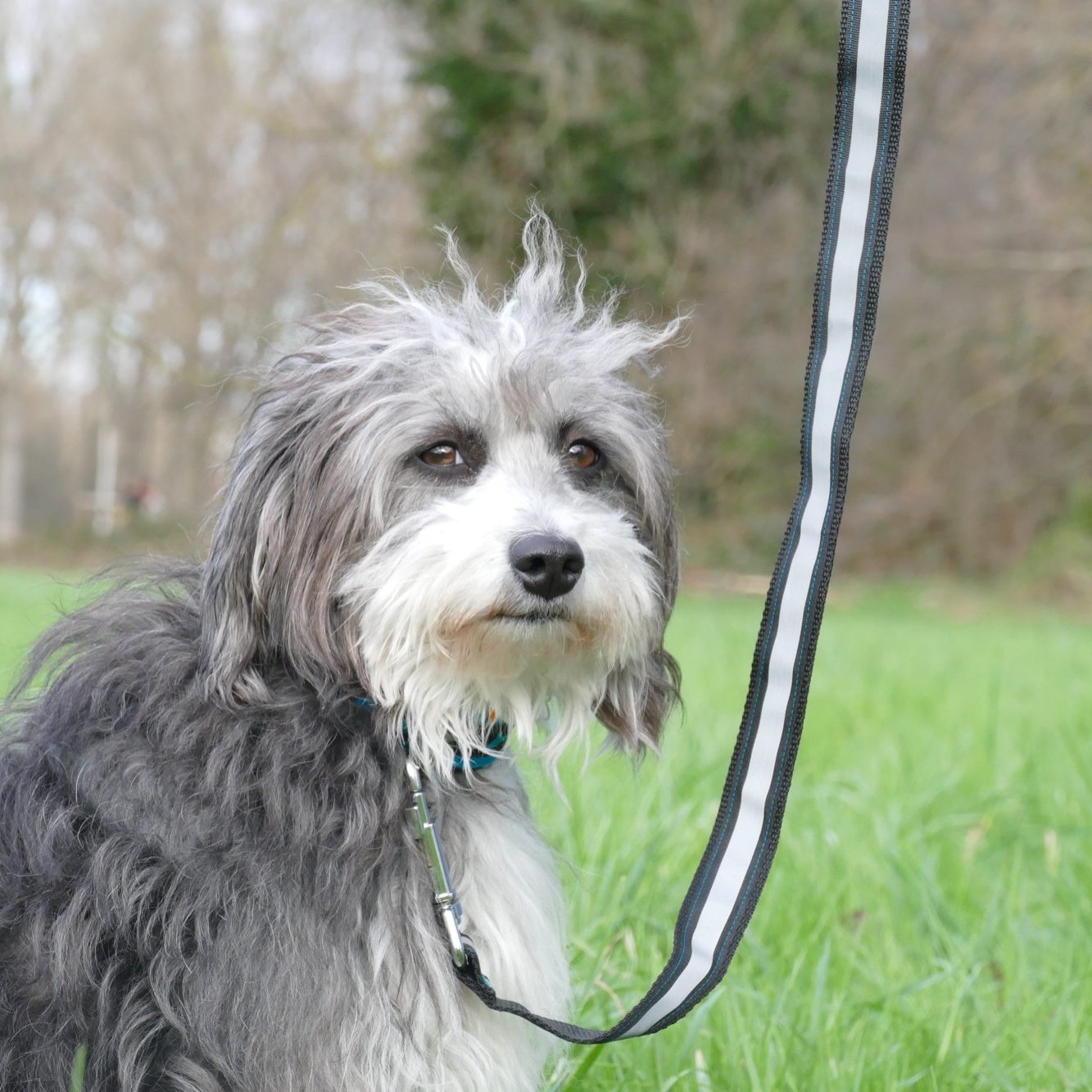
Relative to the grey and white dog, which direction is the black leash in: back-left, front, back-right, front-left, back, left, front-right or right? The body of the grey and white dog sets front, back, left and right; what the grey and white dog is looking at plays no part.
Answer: front

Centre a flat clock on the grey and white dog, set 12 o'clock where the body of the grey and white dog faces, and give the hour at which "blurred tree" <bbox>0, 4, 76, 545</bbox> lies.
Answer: The blurred tree is roughly at 7 o'clock from the grey and white dog.

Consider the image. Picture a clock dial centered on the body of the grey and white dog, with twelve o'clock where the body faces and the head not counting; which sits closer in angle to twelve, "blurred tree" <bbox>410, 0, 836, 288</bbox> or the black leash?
the black leash

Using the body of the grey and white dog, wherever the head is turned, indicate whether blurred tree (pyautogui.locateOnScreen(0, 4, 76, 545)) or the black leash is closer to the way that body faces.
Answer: the black leash

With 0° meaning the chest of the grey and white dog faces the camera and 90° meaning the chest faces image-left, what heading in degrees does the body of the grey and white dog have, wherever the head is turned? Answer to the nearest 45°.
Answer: approximately 315°

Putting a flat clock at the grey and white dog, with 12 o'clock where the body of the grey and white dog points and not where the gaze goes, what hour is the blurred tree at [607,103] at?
The blurred tree is roughly at 8 o'clock from the grey and white dog.
